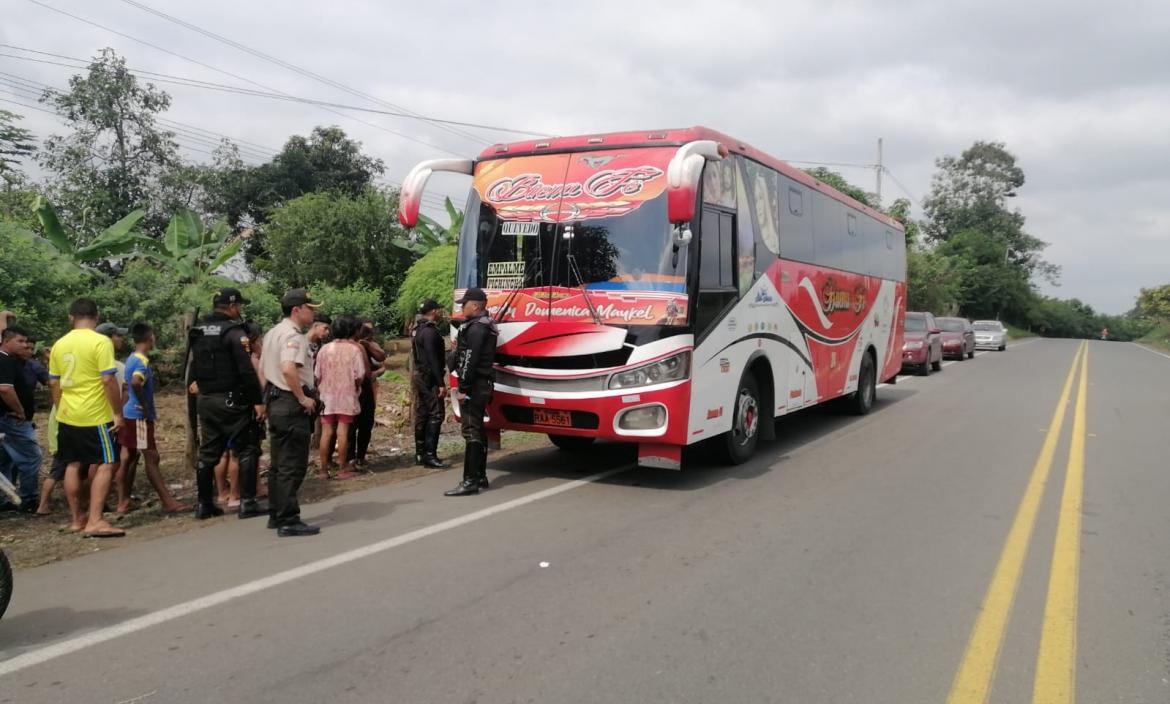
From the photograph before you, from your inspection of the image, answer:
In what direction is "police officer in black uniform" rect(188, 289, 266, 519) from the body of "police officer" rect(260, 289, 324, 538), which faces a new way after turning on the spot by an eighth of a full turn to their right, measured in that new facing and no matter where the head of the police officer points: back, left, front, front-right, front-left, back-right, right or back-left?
back

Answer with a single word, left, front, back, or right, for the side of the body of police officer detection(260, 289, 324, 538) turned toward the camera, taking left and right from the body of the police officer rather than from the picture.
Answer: right

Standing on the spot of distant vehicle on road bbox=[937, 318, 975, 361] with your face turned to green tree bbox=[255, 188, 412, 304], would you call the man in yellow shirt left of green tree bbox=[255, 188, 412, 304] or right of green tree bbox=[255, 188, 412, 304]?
left

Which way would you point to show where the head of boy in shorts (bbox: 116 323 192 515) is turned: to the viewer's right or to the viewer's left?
to the viewer's right

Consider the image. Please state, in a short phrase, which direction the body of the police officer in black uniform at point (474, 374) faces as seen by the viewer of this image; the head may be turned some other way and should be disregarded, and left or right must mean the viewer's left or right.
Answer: facing to the left of the viewer

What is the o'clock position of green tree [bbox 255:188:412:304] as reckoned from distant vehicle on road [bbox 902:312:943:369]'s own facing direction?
The green tree is roughly at 1 o'clock from the distant vehicle on road.

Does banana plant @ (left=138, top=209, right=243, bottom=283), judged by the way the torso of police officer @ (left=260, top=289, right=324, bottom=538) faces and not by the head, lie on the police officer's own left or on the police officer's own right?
on the police officer's own left

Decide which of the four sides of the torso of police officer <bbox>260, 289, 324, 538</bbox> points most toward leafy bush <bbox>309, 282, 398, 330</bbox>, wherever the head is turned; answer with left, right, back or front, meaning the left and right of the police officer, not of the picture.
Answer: left

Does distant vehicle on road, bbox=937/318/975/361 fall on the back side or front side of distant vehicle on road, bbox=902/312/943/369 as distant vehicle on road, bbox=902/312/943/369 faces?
on the back side

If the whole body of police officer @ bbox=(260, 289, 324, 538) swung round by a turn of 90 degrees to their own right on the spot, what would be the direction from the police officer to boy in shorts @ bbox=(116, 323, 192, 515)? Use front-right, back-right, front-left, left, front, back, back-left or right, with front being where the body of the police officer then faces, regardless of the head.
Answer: back-right

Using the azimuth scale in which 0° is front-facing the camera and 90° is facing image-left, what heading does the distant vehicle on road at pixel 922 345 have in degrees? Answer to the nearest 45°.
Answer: approximately 45°
